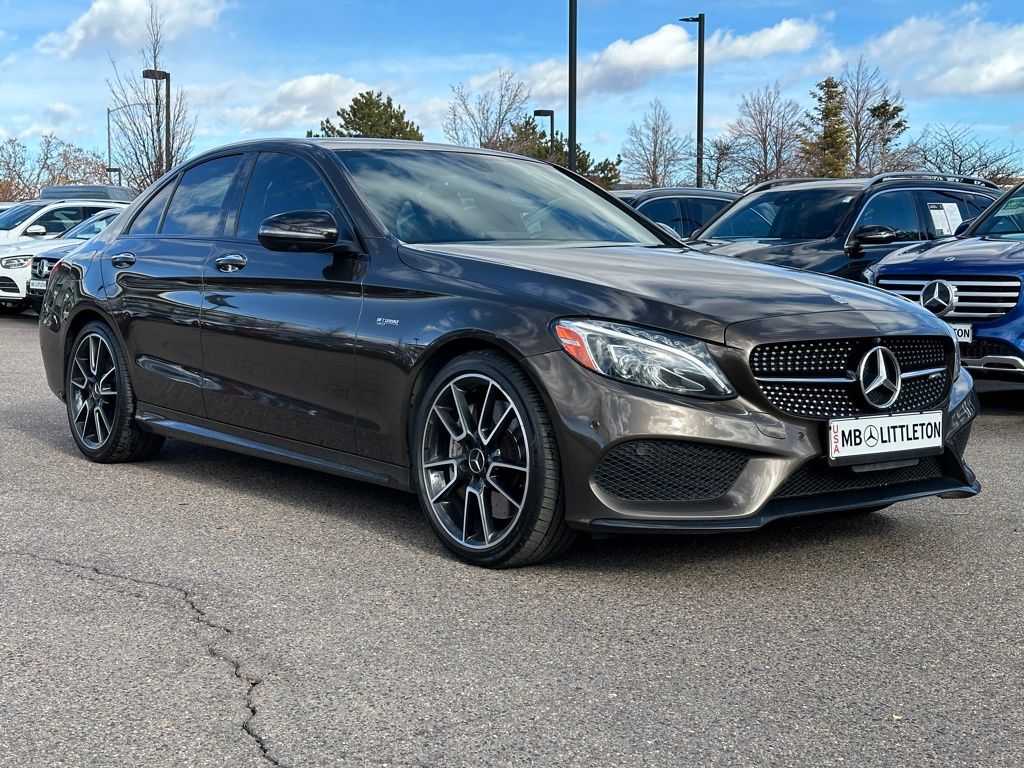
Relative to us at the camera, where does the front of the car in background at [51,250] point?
facing the viewer and to the left of the viewer

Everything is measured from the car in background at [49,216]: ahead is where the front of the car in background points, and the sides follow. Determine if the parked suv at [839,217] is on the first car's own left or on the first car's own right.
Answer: on the first car's own left

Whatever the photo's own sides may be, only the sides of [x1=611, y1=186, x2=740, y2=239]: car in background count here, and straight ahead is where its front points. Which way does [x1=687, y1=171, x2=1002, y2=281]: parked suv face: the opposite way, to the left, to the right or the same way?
the same way

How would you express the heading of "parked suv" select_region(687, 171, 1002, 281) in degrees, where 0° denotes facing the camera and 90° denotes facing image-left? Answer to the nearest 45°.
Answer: approximately 45°

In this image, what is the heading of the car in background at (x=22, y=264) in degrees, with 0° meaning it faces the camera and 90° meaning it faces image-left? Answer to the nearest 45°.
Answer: approximately 45°

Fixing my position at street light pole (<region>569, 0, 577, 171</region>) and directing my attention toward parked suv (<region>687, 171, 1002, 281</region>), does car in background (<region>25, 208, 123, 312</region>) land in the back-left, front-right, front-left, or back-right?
front-right

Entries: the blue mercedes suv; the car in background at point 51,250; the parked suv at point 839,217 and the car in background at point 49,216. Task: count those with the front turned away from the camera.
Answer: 0

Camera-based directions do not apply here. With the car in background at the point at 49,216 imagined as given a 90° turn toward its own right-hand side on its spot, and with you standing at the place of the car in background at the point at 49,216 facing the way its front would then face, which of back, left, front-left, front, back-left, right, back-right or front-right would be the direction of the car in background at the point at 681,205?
back

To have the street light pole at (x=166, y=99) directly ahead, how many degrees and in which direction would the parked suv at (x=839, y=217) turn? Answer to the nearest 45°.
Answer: approximately 90° to its right

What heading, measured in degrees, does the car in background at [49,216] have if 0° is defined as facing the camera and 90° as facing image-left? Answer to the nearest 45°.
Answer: approximately 45°

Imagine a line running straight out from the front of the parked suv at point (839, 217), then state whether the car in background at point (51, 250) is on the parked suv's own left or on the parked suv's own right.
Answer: on the parked suv's own right

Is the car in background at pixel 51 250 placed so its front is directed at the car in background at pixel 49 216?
no

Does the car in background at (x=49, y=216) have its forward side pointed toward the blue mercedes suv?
no

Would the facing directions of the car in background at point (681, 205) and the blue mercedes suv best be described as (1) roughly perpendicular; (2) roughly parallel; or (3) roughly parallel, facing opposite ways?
roughly parallel

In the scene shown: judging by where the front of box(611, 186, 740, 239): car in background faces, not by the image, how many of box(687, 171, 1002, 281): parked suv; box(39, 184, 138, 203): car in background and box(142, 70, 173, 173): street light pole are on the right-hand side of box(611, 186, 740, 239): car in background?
2

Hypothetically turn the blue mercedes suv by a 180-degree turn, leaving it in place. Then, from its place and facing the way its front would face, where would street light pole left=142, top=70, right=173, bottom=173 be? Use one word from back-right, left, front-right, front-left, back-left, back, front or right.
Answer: left

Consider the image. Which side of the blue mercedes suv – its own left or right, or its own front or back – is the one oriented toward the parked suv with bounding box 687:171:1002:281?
right

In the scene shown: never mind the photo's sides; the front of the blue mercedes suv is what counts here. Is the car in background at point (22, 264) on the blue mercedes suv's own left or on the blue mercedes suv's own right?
on the blue mercedes suv's own right

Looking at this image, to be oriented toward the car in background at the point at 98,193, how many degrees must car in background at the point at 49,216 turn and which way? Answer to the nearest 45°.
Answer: approximately 135° to its right

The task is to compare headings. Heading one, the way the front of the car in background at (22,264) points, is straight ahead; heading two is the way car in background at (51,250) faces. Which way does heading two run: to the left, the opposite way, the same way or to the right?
the same way

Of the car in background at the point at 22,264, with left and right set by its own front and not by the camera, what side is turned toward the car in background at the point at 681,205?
left

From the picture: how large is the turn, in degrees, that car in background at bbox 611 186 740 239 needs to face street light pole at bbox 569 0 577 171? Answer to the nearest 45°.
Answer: approximately 135° to its right
